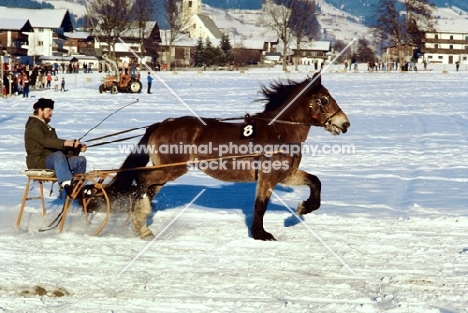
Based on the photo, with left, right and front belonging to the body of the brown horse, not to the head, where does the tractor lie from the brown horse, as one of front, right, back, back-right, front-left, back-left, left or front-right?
left

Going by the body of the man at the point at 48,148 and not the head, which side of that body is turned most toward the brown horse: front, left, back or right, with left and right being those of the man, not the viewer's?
front

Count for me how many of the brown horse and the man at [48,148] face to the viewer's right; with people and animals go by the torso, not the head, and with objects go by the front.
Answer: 2

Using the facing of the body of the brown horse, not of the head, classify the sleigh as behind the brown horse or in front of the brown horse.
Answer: behind

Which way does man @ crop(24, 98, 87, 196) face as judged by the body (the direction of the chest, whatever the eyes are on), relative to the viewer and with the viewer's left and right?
facing to the right of the viewer

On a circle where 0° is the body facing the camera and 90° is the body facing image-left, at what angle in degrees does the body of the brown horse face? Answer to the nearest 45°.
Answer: approximately 270°

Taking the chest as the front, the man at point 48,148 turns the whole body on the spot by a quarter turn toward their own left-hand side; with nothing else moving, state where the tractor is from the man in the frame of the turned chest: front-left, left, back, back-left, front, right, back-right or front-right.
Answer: front

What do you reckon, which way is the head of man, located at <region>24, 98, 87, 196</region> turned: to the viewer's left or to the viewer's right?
to the viewer's right

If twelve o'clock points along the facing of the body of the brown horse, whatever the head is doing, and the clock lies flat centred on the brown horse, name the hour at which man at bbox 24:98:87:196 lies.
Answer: The man is roughly at 6 o'clock from the brown horse.

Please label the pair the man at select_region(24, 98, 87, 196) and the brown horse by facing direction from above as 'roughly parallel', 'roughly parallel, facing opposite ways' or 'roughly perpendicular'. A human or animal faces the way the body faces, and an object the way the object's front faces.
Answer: roughly parallel
